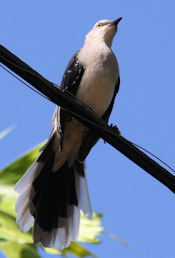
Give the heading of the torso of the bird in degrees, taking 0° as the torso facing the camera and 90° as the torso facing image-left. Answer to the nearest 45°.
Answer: approximately 315°
